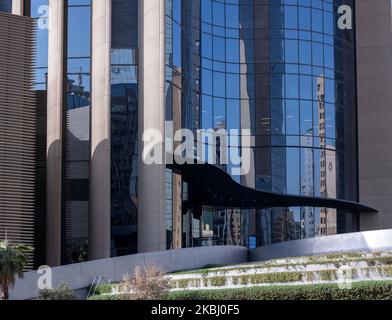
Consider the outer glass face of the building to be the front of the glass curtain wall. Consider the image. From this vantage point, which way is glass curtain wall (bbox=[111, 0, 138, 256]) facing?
toward the camera

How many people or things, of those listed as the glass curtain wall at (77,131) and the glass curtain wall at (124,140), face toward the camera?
2

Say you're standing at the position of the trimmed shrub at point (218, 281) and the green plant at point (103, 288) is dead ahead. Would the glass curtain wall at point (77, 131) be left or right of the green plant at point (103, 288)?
right

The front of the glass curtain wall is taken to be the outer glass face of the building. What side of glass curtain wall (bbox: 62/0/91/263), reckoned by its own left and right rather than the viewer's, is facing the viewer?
front

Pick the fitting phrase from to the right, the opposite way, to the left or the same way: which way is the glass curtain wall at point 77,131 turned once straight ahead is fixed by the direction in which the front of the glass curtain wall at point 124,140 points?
the same way

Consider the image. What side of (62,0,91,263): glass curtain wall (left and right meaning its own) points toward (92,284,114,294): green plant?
front

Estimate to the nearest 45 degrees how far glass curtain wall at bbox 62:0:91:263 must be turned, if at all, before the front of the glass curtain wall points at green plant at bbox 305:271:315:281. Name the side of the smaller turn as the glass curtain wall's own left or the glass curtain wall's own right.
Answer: approximately 45° to the glass curtain wall's own left

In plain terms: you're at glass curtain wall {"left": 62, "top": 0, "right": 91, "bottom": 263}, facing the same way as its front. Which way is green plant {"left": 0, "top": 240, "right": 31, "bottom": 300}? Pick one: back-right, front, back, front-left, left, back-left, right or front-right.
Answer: front

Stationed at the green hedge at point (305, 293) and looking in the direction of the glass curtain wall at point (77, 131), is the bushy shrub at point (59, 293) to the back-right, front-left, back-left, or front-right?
front-left

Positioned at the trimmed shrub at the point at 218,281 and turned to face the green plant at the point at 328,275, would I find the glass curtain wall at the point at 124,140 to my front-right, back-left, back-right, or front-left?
back-left

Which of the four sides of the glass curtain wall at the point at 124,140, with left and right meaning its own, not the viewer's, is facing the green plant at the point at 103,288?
front

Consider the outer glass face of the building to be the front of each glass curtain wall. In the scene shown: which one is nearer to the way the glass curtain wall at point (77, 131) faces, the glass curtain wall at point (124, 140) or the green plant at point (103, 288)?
the green plant

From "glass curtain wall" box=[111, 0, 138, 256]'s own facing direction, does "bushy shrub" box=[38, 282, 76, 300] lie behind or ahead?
ahead
